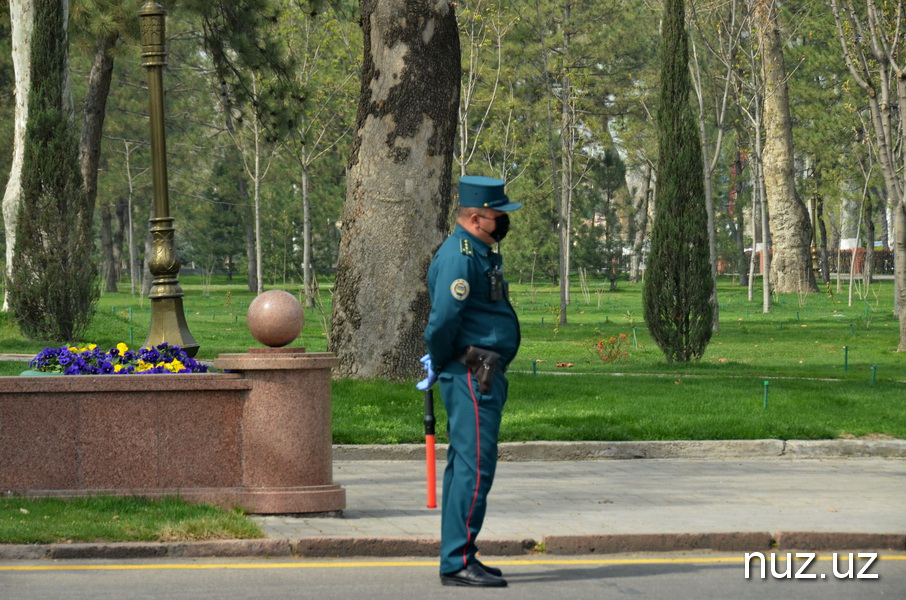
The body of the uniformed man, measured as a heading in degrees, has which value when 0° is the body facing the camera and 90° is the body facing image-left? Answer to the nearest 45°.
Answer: approximately 270°

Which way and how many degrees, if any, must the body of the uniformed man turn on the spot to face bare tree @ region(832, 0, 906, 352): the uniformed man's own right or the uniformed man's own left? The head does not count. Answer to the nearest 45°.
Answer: approximately 45° to the uniformed man's own left

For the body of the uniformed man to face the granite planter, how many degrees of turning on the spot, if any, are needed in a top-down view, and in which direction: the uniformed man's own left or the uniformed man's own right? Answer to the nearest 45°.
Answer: approximately 135° to the uniformed man's own left

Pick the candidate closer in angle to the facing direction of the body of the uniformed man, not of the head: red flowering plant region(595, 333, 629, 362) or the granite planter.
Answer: the red flowering plant

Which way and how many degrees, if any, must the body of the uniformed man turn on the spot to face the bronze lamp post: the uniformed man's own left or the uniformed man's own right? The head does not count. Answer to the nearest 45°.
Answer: approximately 135° to the uniformed man's own left

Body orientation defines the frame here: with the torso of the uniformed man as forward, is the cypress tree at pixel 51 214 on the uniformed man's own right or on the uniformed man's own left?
on the uniformed man's own left

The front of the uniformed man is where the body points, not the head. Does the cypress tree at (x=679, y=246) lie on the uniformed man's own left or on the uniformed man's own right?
on the uniformed man's own left

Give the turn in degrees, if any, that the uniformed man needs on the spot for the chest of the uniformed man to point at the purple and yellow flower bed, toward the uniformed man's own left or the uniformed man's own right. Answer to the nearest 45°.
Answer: approximately 135° to the uniformed man's own left

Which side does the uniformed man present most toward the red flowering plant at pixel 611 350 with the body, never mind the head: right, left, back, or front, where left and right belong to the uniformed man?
left

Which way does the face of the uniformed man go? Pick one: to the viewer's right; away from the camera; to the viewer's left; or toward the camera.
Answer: to the viewer's right
